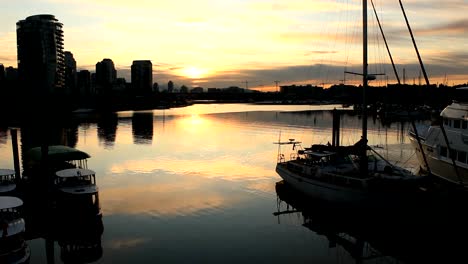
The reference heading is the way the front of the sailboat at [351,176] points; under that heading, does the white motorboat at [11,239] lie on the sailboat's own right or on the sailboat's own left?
on the sailboat's own right

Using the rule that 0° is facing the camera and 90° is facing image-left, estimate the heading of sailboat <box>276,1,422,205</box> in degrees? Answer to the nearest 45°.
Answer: approximately 315°
